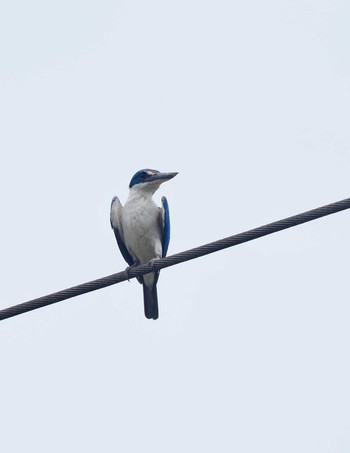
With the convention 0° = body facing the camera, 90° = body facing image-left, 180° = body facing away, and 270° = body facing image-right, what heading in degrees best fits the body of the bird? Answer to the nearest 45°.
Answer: approximately 0°
